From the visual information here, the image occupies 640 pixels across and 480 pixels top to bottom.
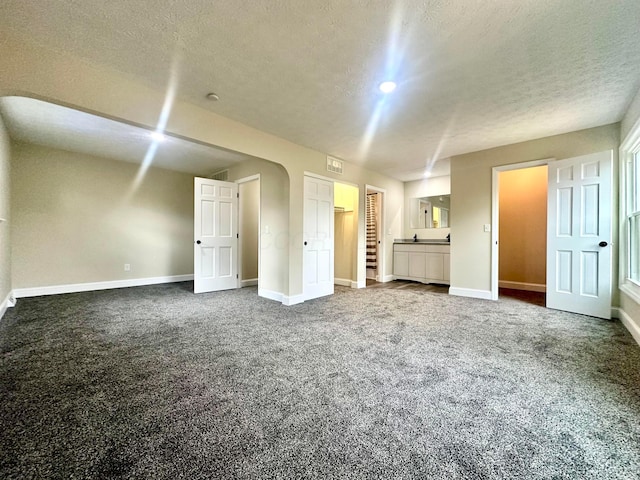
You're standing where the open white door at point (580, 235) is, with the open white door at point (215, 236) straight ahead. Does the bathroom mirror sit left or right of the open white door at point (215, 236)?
right

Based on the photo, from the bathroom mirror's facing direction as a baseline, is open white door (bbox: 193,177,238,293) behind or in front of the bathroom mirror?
in front

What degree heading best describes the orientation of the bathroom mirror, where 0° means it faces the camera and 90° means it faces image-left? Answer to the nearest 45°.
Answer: approximately 45°

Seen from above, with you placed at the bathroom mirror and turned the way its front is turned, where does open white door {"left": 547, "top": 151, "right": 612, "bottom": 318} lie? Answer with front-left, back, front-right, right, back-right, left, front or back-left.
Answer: left
